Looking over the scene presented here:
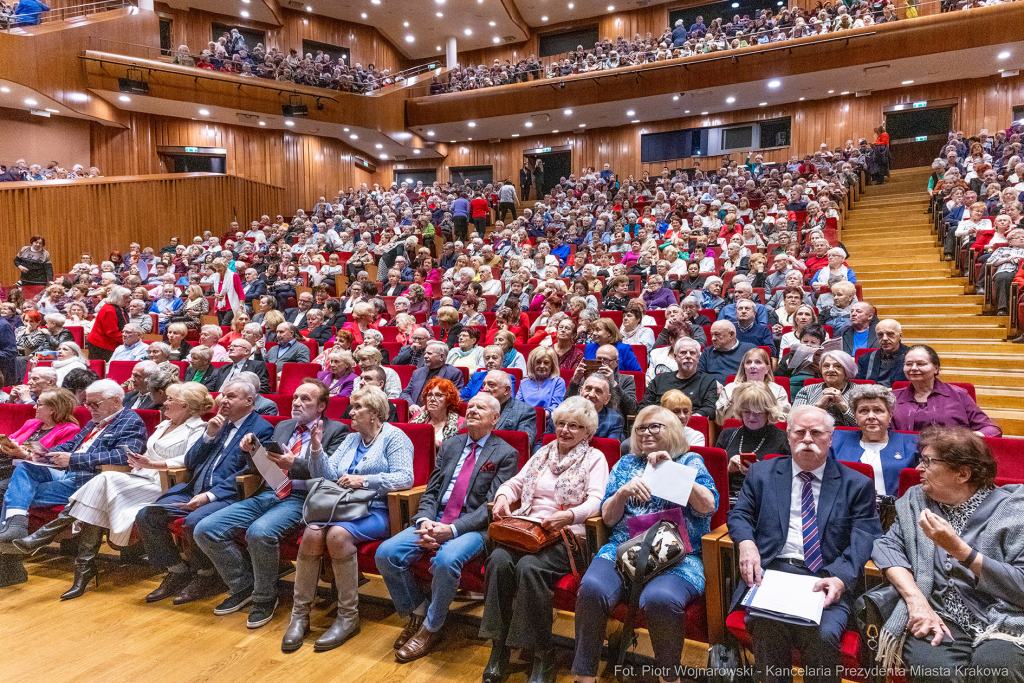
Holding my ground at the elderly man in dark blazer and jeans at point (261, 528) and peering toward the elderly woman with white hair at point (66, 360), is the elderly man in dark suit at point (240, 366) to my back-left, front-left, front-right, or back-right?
front-right

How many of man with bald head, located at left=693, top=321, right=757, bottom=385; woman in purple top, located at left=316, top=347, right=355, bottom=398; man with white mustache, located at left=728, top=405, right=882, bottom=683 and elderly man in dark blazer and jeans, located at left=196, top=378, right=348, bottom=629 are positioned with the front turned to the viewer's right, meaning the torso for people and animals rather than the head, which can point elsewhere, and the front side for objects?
0

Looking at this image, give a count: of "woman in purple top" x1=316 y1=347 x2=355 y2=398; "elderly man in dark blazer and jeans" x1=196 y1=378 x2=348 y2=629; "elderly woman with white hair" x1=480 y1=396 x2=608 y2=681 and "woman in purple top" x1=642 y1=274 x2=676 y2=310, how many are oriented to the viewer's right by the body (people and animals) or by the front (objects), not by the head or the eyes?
0

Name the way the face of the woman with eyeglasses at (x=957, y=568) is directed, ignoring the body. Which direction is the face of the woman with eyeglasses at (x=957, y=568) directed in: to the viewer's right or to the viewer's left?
to the viewer's left

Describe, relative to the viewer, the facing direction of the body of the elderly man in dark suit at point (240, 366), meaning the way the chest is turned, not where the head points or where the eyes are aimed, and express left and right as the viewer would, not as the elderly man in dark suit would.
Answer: facing the viewer and to the left of the viewer

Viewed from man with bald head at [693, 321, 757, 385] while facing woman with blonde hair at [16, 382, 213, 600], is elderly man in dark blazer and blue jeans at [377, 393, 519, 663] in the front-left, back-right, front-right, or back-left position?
front-left

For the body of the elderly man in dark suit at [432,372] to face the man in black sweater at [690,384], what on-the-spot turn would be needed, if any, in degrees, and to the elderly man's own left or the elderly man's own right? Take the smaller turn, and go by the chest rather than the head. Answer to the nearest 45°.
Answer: approximately 90° to the elderly man's own left

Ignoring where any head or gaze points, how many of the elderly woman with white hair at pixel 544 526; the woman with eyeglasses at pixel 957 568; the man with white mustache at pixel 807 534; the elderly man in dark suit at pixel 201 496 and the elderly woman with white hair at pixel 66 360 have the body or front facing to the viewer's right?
0

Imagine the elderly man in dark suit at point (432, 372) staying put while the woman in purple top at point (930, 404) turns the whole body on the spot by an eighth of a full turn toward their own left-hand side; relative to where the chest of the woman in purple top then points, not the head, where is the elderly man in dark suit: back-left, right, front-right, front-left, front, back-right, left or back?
right

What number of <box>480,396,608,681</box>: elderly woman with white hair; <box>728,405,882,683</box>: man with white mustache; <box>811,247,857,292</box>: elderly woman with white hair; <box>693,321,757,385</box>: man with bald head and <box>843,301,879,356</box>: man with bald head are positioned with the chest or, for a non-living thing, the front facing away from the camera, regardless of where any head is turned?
0

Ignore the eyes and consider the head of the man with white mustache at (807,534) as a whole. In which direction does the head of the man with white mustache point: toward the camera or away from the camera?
toward the camera

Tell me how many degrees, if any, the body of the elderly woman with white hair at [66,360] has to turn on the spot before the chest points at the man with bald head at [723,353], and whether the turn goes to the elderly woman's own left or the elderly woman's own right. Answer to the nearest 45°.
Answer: approximately 90° to the elderly woman's own left

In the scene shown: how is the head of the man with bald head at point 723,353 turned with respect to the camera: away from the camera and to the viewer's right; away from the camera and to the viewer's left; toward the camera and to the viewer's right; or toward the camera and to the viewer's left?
toward the camera and to the viewer's left

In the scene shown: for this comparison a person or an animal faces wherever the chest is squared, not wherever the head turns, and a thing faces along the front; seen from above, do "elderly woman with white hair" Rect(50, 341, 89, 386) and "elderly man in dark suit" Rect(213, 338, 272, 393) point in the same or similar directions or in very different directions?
same or similar directions

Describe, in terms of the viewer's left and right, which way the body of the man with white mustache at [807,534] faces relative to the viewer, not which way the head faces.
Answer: facing the viewer
